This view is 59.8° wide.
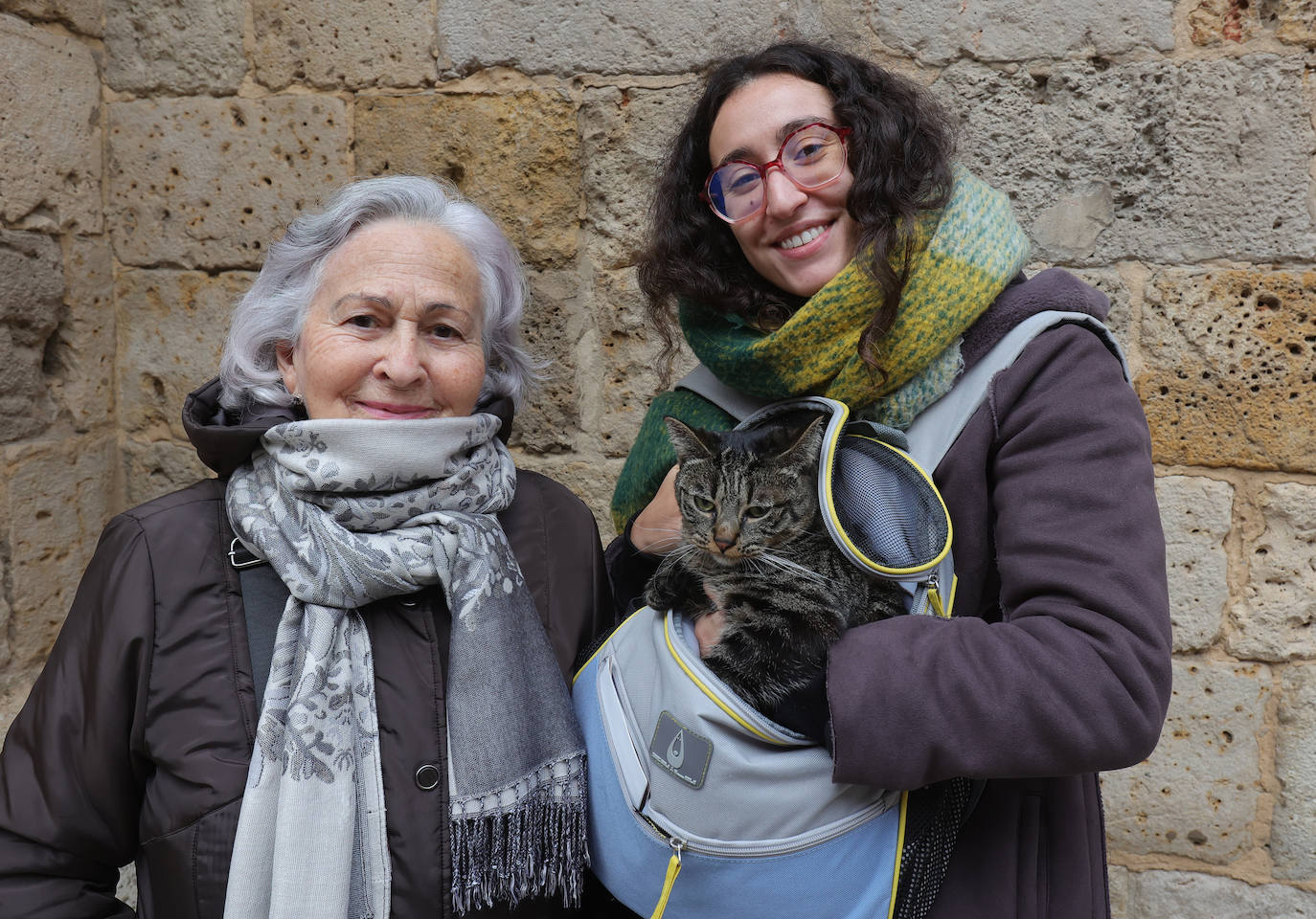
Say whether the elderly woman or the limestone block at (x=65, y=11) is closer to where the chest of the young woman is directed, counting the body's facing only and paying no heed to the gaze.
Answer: the elderly woman

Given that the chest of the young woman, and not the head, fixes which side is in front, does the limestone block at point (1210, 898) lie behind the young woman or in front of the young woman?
behind

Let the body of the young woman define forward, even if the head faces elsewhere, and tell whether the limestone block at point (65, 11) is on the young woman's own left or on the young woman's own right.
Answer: on the young woman's own right

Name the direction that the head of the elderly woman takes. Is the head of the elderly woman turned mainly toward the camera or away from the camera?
toward the camera

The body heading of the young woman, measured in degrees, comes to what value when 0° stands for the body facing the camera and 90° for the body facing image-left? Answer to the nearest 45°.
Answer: approximately 45°

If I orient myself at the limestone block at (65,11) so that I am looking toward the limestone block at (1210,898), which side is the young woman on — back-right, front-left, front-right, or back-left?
front-right

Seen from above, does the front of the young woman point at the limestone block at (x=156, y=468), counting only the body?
no

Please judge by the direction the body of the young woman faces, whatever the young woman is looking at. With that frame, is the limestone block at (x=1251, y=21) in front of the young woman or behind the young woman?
behind
